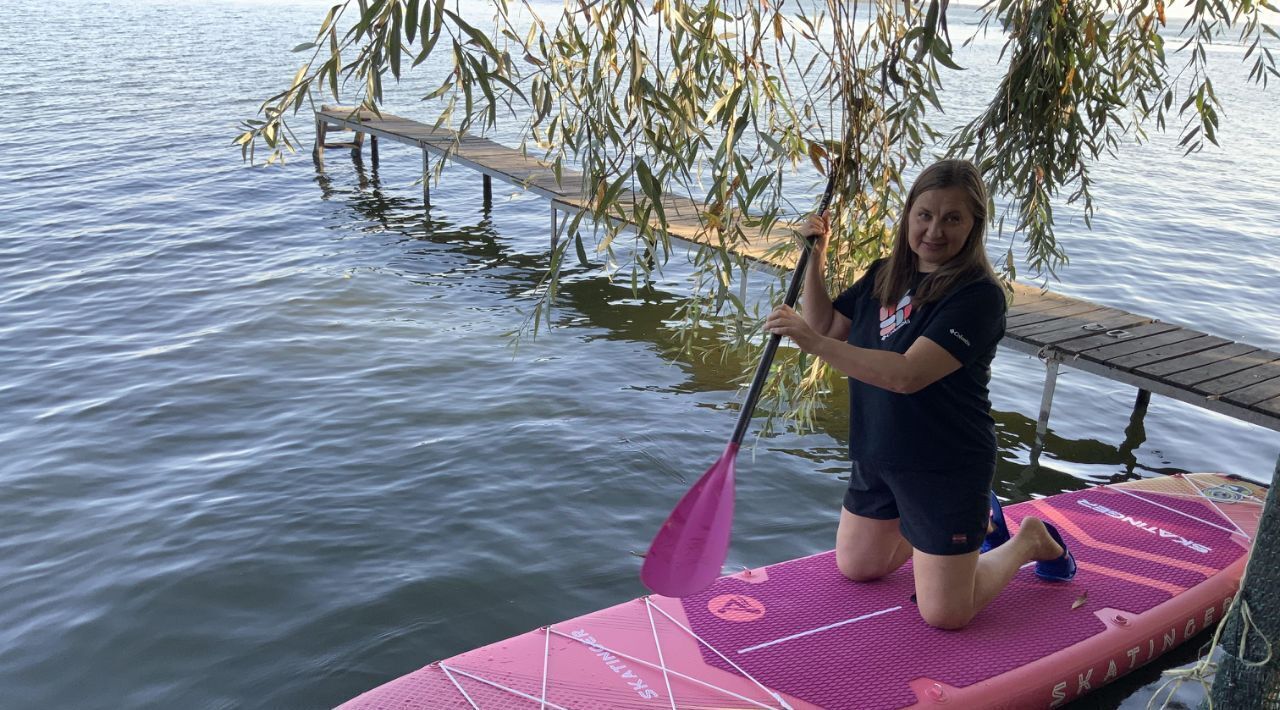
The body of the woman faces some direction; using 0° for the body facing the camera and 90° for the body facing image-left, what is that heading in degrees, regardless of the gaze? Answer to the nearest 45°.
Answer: approximately 45°

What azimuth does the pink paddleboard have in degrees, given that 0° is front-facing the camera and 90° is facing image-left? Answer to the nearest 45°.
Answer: approximately 45°

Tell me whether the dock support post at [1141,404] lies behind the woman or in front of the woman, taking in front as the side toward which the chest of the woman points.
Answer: behind

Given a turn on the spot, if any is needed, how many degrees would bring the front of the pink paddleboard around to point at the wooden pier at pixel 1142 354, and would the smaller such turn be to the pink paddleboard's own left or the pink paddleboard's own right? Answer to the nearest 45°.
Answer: approximately 180°
